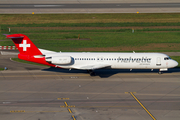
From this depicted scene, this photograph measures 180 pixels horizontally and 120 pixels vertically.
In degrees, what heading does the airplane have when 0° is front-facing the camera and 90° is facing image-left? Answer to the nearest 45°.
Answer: approximately 270°
